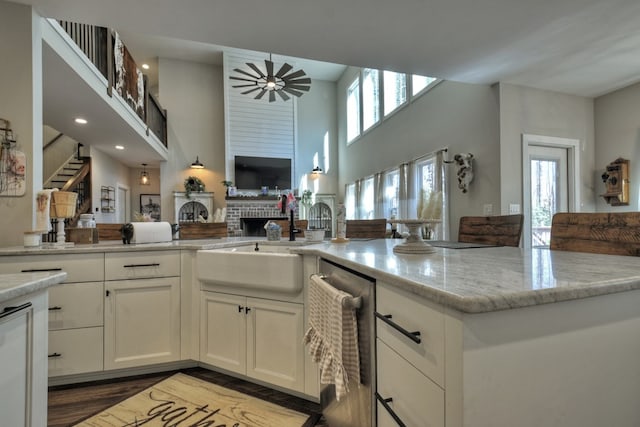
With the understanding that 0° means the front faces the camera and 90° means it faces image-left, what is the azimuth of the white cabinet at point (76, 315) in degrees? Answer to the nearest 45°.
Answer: approximately 0°

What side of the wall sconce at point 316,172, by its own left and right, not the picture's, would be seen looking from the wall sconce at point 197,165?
right

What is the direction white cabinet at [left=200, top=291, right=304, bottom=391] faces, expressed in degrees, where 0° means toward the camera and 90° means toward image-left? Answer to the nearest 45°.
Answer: approximately 45°

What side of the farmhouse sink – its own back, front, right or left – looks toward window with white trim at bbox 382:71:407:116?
back

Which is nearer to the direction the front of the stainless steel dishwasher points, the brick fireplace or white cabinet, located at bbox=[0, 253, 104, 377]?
the white cabinet

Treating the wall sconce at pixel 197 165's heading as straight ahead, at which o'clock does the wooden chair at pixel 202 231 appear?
The wooden chair is roughly at 12 o'clock from the wall sconce.

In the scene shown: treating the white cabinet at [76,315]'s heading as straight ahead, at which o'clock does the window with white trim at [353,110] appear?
The window with white trim is roughly at 8 o'clock from the white cabinet.

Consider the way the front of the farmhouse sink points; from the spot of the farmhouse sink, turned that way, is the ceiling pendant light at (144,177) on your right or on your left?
on your right

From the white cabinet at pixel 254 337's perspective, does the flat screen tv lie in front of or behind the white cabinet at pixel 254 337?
behind
